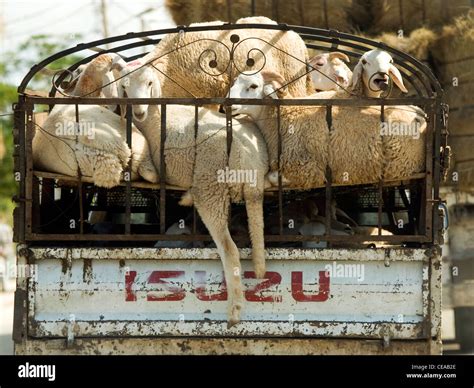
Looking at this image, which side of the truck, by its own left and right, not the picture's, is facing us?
back

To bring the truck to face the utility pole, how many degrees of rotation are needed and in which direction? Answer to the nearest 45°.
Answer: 0° — it already faces it
